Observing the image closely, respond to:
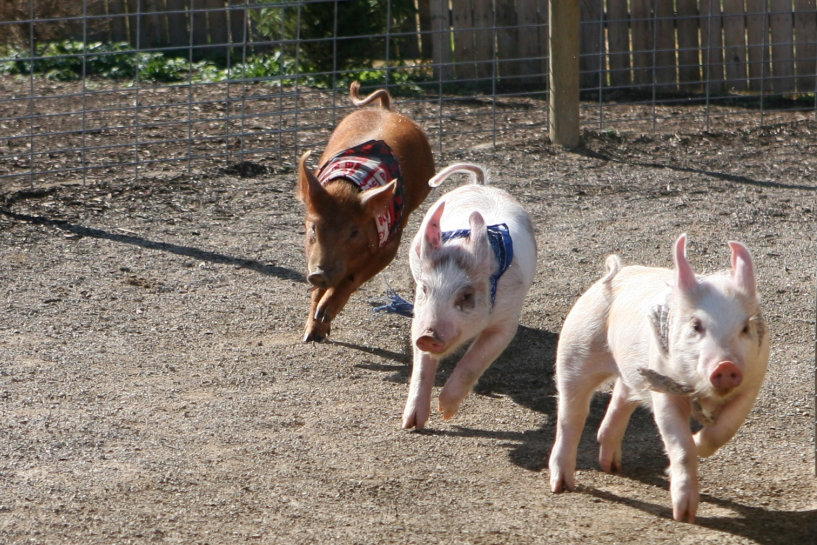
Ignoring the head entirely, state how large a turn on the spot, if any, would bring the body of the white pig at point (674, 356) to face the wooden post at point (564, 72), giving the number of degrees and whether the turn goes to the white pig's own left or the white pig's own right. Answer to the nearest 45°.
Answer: approximately 135° to the white pig's own left

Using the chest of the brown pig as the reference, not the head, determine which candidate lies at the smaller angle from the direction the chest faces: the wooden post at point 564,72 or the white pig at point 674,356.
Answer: the white pig

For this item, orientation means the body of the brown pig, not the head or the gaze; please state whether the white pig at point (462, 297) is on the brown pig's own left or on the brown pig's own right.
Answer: on the brown pig's own left

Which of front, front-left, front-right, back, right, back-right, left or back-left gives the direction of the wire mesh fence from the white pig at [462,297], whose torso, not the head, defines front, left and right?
back-right

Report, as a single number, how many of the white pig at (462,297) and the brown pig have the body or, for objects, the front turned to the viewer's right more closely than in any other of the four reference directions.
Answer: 0

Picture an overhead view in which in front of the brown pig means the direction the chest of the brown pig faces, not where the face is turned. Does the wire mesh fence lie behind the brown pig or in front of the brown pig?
behind

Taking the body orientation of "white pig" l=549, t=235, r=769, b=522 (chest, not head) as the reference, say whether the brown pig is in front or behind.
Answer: behind

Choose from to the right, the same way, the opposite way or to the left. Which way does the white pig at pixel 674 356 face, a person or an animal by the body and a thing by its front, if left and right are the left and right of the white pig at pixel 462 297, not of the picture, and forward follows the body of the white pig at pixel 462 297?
to the left

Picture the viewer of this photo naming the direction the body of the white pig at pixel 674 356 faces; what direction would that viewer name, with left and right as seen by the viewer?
facing the viewer and to the right of the viewer

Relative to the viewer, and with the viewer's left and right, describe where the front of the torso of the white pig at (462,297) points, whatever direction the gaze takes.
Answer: facing the viewer and to the left of the viewer

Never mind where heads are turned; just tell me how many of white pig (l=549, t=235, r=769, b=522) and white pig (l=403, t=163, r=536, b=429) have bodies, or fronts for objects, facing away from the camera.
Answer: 0
